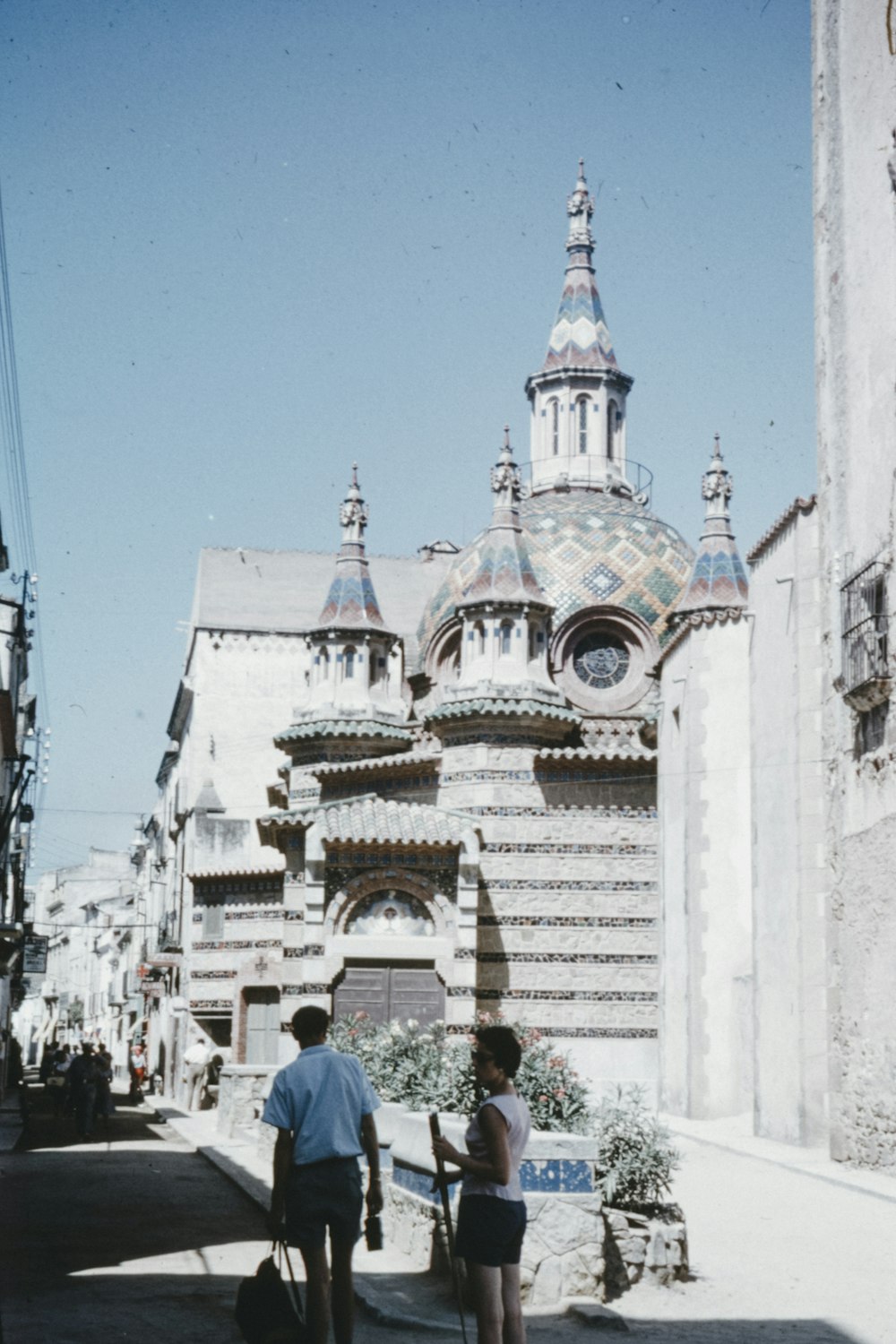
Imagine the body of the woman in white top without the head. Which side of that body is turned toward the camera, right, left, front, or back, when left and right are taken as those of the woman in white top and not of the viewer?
left

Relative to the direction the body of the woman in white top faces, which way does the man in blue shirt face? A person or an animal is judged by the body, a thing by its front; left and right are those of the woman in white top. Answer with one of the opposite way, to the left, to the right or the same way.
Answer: to the right

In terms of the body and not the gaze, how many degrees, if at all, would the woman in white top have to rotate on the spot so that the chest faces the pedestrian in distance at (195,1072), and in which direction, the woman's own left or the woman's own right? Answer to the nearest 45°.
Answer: approximately 90° to the woman's own right

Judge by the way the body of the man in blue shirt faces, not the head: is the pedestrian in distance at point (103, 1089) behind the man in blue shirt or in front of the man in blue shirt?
in front

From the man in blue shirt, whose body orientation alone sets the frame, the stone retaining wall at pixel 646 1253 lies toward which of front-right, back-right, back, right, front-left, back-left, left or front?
front-right

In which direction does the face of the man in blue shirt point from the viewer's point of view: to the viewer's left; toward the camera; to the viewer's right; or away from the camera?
away from the camera

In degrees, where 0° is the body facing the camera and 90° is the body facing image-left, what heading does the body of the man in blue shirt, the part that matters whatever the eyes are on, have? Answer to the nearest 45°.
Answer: approximately 180°

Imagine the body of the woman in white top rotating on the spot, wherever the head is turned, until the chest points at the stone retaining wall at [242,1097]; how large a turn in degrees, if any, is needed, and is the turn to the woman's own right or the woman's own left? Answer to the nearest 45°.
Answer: approximately 90° to the woman's own right

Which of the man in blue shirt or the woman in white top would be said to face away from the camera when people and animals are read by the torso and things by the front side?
the man in blue shirt

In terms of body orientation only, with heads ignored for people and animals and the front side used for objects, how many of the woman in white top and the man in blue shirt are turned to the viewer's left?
1

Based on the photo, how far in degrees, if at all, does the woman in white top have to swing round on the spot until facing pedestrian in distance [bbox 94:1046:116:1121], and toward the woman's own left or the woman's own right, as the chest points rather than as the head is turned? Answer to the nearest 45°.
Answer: approximately 90° to the woman's own right

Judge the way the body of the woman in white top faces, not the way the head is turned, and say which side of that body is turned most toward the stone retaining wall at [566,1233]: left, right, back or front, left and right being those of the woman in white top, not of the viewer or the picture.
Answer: right

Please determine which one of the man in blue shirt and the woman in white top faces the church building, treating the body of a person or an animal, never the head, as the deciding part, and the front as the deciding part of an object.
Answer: the man in blue shirt
